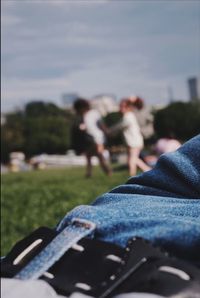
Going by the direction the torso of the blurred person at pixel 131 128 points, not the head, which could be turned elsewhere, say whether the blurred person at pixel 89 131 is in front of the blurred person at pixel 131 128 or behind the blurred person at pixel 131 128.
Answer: in front

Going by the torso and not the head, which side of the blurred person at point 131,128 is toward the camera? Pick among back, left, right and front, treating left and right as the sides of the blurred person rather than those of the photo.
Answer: left
